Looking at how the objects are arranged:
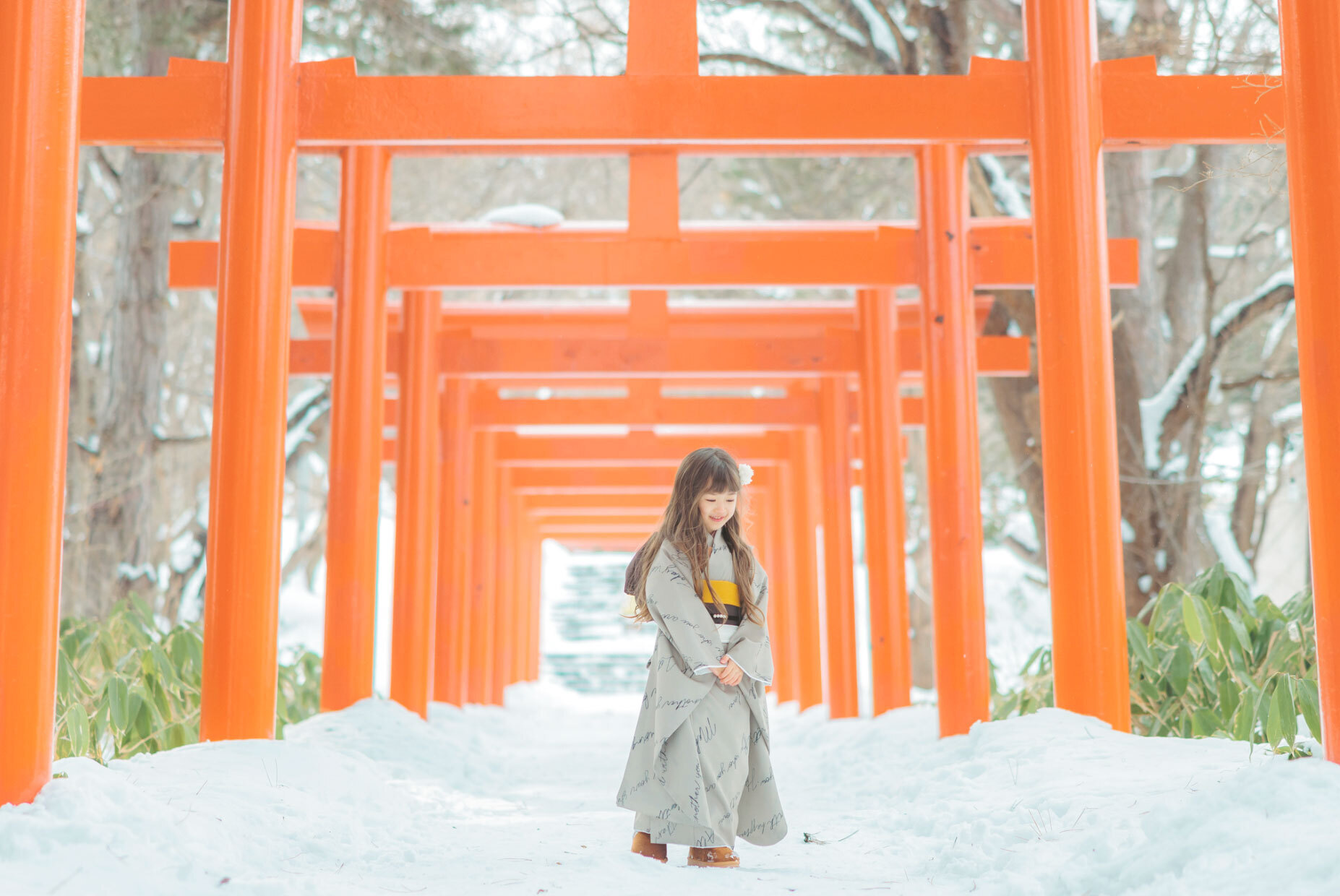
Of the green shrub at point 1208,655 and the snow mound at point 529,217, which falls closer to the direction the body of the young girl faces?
the green shrub

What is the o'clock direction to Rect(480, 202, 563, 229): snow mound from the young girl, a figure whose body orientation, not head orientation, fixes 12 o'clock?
The snow mound is roughly at 7 o'clock from the young girl.

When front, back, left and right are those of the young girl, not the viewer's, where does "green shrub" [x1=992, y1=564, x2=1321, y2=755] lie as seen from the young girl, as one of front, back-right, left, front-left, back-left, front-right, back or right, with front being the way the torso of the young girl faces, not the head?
left

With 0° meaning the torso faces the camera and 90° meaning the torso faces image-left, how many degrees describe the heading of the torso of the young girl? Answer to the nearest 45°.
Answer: approximately 315°

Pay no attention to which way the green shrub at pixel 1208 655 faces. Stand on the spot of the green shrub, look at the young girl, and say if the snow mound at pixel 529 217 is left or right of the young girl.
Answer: right

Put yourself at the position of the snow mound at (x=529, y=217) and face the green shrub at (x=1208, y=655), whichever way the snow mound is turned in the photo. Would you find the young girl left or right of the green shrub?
right

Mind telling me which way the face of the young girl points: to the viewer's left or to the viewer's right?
to the viewer's right
